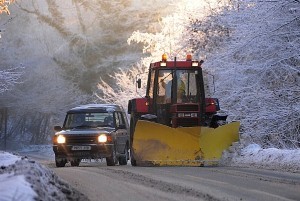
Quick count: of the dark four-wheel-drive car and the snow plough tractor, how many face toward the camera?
2

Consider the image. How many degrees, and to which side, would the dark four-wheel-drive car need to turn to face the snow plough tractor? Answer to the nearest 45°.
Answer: approximately 45° to its left

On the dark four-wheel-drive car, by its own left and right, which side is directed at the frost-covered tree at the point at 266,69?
left

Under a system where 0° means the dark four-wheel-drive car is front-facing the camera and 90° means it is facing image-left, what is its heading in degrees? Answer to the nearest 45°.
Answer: approximately 0°

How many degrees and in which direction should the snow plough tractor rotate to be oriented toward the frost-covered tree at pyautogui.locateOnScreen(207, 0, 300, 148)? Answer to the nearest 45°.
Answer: approximately 135° to its left
